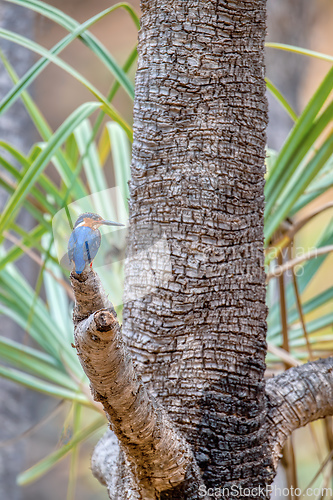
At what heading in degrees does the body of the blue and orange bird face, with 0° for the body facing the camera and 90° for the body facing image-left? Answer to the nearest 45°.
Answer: approximately 225°
